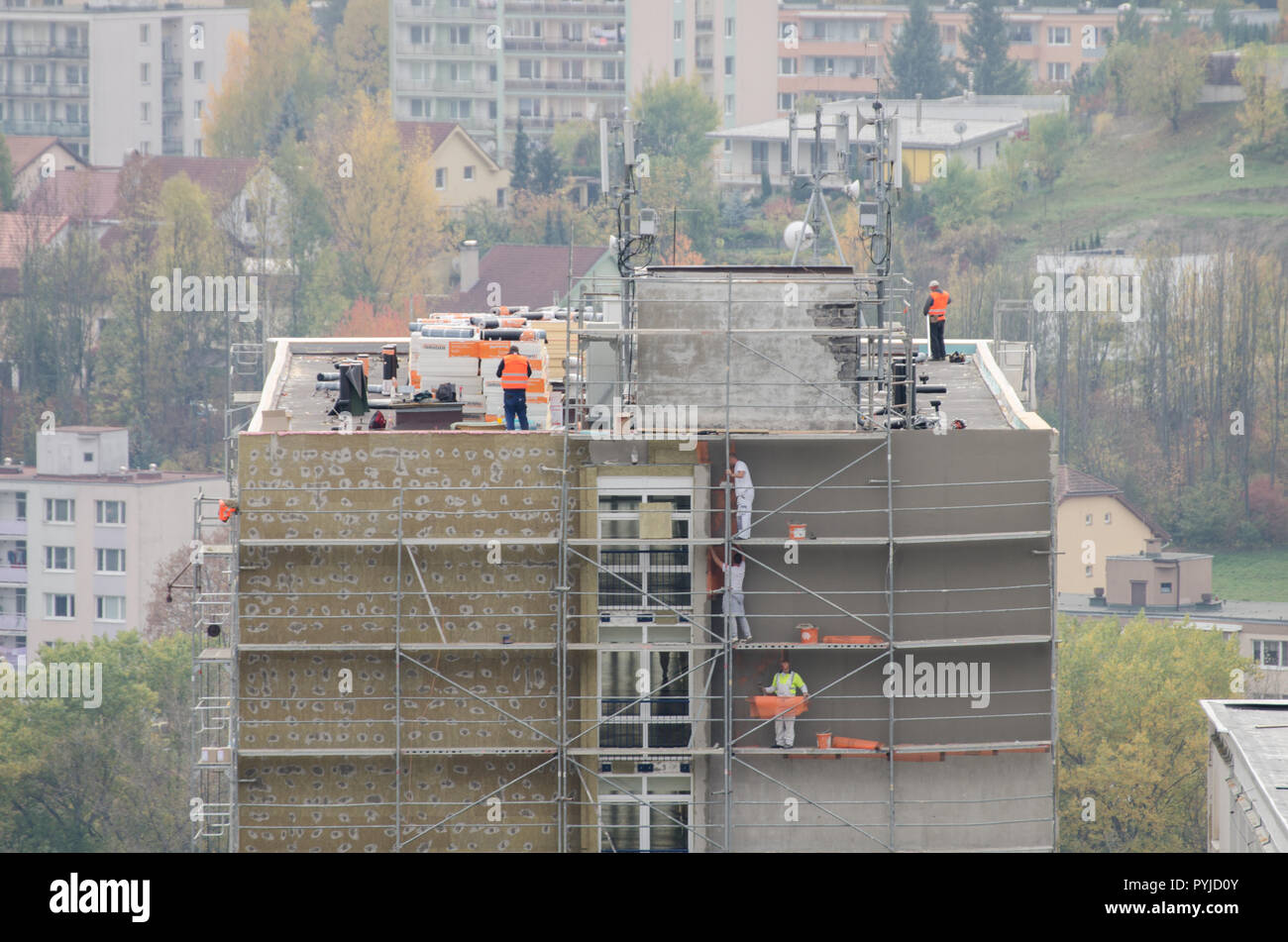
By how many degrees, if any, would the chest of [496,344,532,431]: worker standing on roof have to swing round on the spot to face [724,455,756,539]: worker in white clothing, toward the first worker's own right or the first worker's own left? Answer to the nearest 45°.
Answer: approximately 135° to the first worker's own right

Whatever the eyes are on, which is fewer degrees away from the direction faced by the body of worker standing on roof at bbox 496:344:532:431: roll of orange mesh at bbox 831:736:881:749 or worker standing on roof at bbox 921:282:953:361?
the worker standing on roof

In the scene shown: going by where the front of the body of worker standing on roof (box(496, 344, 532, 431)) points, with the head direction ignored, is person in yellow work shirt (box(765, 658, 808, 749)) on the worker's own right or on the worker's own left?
on the worker's own right

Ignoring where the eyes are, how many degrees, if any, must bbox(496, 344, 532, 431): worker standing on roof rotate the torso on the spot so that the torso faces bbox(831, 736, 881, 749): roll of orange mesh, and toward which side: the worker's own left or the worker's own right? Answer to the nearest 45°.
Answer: approximately 135° to the worker's own right

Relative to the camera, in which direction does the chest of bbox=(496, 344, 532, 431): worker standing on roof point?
away from the camera

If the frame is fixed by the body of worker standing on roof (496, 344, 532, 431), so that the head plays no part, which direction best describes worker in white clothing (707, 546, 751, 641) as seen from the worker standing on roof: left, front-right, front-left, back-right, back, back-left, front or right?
back-right

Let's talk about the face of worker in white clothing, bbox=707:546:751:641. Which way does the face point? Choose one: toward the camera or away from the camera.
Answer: away from the camera
